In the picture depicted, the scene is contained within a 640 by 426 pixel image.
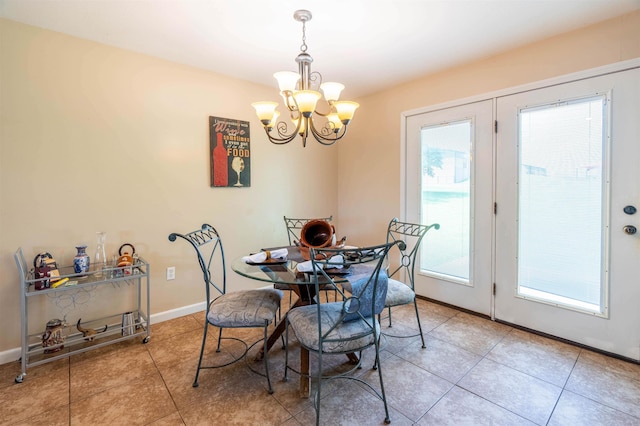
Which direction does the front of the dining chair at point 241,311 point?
to the viewer's right

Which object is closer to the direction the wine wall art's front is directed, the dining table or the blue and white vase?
the dining table

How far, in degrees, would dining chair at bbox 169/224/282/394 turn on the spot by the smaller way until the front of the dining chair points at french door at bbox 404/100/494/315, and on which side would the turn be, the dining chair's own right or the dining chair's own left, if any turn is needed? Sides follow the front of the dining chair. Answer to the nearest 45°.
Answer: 0° — it already faces it

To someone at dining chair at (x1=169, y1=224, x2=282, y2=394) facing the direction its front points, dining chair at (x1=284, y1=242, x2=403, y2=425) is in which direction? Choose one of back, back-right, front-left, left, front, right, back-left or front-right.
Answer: front-right

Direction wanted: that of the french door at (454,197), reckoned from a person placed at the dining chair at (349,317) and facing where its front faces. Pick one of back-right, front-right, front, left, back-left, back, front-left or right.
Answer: right

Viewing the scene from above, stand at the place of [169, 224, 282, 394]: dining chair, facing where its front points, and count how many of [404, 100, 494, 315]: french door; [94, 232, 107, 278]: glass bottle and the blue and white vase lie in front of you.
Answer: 1

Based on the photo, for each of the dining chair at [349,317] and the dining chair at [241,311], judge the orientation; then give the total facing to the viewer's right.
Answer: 1

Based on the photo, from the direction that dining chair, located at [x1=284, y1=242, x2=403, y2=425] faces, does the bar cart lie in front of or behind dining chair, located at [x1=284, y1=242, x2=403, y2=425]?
in front

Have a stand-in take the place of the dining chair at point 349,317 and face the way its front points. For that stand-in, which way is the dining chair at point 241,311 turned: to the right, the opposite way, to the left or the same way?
to the right

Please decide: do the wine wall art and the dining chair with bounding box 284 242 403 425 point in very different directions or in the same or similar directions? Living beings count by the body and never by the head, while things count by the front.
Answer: very different directions

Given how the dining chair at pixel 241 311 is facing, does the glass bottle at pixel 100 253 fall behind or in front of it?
behind

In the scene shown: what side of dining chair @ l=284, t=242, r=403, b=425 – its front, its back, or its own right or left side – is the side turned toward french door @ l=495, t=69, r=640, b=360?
right
